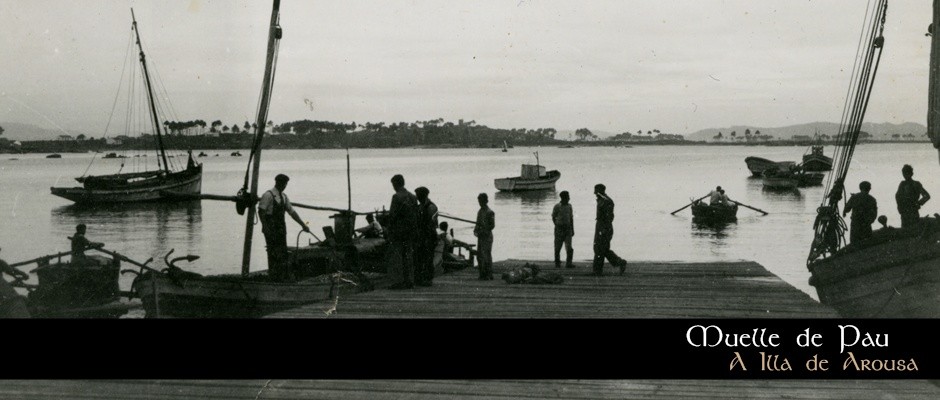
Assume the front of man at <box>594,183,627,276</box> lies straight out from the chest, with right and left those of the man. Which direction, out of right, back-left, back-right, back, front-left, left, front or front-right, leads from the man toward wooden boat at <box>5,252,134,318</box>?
front

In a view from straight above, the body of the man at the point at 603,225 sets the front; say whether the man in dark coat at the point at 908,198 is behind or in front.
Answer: behind

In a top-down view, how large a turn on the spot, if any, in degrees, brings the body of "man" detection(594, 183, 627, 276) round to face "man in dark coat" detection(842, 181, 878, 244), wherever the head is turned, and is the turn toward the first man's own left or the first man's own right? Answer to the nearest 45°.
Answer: approximately 135° to the first man's own right

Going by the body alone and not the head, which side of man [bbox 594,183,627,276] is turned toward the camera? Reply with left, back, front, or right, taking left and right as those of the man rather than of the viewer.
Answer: left

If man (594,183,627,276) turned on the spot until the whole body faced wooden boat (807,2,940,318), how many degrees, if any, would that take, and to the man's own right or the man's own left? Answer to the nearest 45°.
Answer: approximately 180°

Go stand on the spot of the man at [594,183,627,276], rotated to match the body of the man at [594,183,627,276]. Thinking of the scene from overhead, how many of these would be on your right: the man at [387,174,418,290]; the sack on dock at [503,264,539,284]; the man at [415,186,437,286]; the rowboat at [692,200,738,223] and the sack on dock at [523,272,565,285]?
1

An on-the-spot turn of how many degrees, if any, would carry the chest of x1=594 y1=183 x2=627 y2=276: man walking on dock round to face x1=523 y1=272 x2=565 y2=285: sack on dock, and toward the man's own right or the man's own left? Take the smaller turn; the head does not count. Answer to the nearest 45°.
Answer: approximately 45° to the man's own left

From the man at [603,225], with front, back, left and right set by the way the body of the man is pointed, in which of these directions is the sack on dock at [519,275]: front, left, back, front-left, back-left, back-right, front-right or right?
front-left

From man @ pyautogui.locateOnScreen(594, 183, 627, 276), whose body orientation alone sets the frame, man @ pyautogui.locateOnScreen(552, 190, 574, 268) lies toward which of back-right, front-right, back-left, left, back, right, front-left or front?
front-right

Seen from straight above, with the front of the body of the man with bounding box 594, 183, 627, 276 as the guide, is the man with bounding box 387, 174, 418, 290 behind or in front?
in front

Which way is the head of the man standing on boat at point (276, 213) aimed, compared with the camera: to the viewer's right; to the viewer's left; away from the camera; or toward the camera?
to the viewer's right
